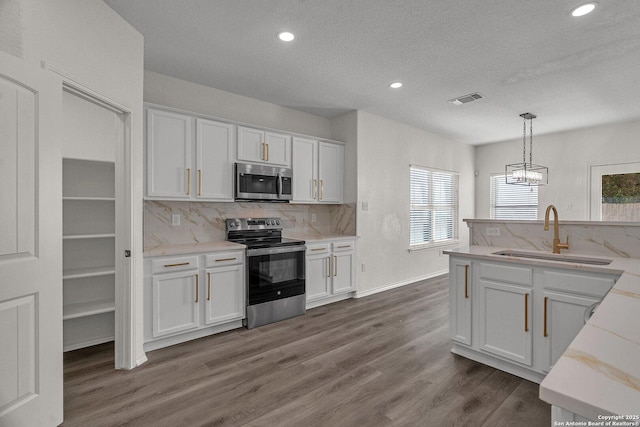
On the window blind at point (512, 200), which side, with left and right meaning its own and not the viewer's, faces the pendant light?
front

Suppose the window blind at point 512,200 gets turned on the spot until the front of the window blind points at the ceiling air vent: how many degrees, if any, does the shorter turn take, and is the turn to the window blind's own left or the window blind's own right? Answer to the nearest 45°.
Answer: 0° — it already faces it

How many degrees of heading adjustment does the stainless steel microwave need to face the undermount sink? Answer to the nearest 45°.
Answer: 0° — it already faces it

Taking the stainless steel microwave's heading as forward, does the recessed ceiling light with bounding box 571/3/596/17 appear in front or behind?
in front

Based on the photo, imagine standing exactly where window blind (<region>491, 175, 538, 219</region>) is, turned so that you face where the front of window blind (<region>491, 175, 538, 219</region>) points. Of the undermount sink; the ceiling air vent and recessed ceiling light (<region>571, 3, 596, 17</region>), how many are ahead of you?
3

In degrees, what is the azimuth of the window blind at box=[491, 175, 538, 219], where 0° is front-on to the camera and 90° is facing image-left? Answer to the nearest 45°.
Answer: approximately 0°

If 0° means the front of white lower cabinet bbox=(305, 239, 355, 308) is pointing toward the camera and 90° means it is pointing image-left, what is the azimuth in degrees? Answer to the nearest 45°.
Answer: approximately 315°

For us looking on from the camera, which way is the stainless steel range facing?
facing the viewer and to the right of the viewer

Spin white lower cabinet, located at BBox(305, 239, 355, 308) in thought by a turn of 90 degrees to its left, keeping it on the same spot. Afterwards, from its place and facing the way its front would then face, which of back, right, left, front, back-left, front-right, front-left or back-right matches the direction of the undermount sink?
right

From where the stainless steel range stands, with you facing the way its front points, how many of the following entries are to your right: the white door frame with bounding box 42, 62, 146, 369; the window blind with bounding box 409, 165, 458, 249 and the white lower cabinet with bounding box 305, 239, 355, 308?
1

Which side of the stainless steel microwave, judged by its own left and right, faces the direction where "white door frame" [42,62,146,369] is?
right
